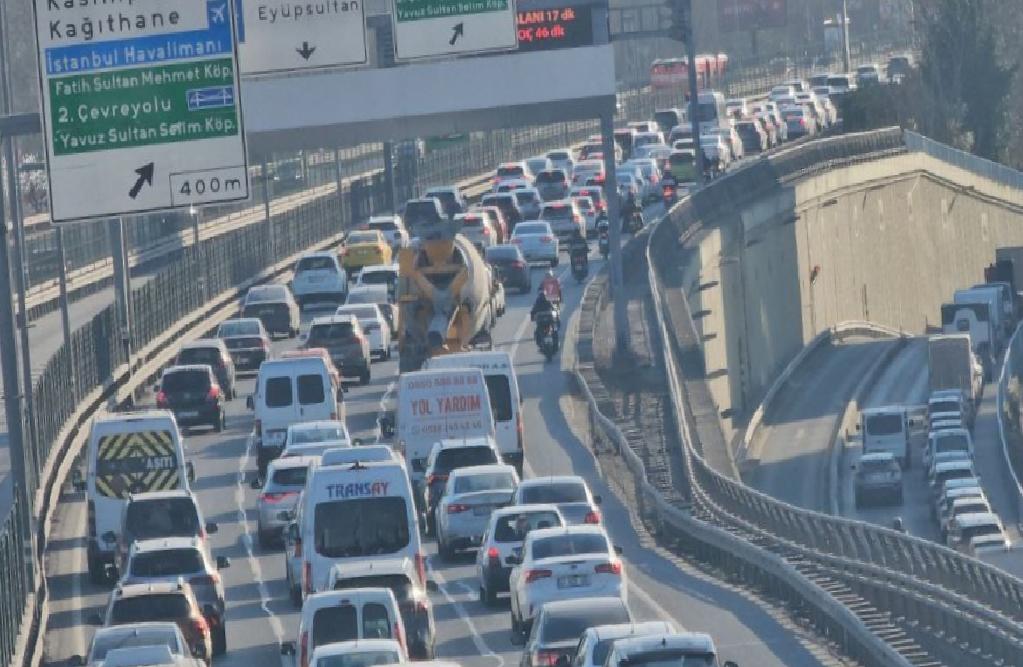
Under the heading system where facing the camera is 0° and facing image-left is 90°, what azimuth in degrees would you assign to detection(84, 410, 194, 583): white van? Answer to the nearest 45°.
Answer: approximately 180°

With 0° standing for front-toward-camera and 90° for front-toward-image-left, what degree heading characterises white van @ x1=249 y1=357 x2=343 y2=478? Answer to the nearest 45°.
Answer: approximately 180°

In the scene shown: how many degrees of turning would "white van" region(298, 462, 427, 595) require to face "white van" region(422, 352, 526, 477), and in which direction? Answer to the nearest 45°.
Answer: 0° — it already faces it

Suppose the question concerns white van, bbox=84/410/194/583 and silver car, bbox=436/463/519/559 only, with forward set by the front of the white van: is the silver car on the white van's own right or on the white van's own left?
on the white van's own right

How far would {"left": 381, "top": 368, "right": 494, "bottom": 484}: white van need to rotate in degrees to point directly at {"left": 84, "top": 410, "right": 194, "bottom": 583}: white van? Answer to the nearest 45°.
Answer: approximately 135° to its left

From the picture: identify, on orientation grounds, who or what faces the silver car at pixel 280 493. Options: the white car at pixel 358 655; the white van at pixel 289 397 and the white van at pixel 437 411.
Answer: the white car

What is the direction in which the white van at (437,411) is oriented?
away from the camera

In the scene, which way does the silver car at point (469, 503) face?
away from the camera

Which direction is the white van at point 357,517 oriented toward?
away from the camera

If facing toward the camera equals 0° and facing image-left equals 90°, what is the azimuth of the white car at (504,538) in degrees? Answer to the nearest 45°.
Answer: approximately 180°

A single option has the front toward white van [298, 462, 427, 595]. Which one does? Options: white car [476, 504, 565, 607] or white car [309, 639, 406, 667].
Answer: white car [309, 639, 406, 667]

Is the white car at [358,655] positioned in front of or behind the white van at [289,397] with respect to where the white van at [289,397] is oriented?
behind

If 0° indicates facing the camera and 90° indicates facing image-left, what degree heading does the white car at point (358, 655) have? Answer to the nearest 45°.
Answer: approximately 180°

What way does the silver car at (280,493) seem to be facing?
away from the camera

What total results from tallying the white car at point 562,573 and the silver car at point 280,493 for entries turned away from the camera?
2

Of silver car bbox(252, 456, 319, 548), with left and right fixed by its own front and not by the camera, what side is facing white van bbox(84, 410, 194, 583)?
left

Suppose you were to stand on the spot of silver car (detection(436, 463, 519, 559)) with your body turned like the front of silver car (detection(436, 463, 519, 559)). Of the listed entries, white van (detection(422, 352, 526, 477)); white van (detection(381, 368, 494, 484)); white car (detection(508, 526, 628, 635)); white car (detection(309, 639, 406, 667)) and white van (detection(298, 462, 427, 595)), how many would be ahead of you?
2

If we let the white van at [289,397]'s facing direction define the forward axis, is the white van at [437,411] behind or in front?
behind

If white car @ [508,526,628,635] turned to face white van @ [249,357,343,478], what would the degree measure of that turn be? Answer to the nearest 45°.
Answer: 0° — it already faces it
